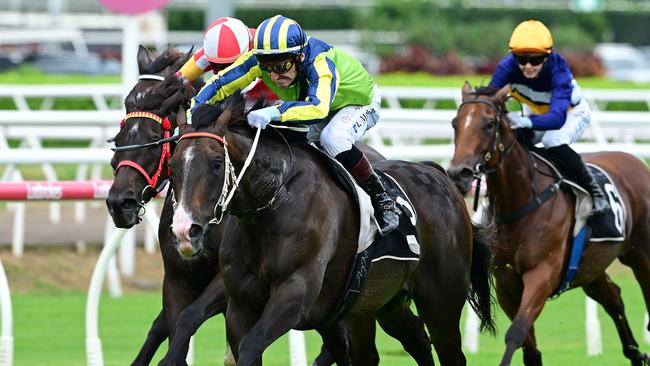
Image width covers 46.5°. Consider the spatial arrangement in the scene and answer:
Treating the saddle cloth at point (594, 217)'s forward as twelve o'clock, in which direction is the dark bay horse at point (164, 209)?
The dark bay horse is roughly at 12 o'clock from the saddle cloth.

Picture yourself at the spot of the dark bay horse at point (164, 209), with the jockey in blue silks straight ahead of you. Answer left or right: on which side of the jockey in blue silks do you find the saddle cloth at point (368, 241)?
right

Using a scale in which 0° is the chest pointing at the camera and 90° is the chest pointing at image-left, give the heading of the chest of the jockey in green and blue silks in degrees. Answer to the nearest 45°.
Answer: approximately 45°

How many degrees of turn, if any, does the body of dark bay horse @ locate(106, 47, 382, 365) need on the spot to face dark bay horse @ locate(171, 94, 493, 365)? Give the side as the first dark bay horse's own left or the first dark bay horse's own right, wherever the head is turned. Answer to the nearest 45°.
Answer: approximately 90° to the first dark bay horse's own left

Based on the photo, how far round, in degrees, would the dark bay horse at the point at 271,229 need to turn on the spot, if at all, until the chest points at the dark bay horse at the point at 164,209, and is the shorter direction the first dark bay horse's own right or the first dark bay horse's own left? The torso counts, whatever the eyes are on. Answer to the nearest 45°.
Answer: approximately 90° to the first dark bay horse's own right
